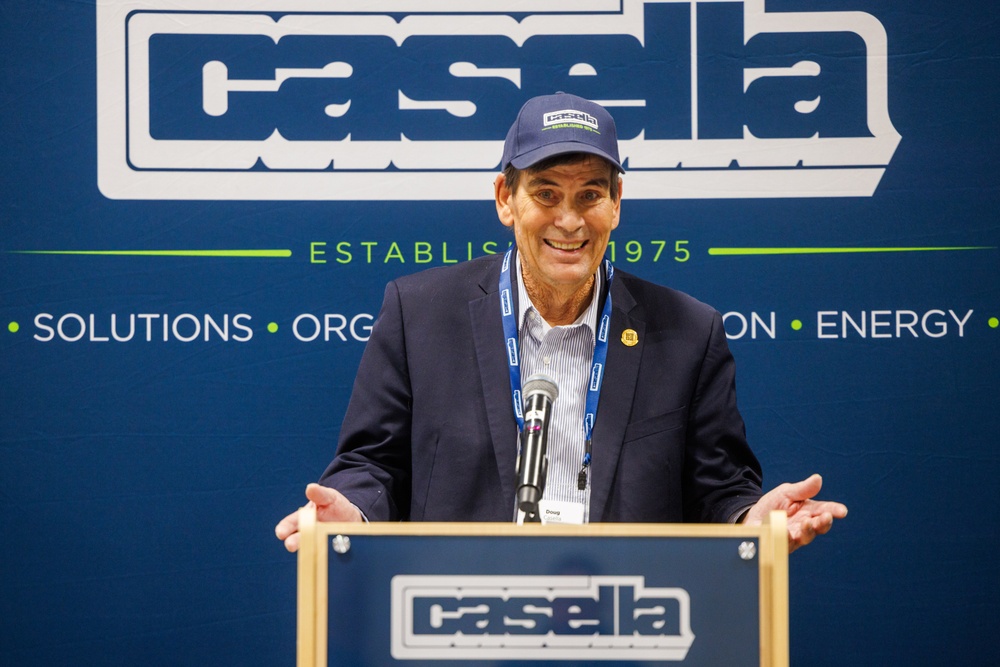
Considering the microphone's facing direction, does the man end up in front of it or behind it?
in front

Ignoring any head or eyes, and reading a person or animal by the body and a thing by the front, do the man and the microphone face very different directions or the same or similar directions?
very different directions

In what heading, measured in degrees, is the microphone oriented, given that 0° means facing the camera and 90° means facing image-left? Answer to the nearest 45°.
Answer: approximately 180°

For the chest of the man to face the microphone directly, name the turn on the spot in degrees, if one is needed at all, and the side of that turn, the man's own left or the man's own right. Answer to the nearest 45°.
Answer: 0° — they already face it

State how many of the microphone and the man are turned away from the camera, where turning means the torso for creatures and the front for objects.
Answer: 1

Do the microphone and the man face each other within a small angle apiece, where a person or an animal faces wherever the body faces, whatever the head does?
yes

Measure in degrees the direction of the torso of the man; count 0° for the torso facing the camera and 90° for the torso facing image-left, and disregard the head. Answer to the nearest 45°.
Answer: approximately 0°

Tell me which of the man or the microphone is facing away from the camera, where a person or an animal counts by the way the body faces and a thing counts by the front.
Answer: the microphone
